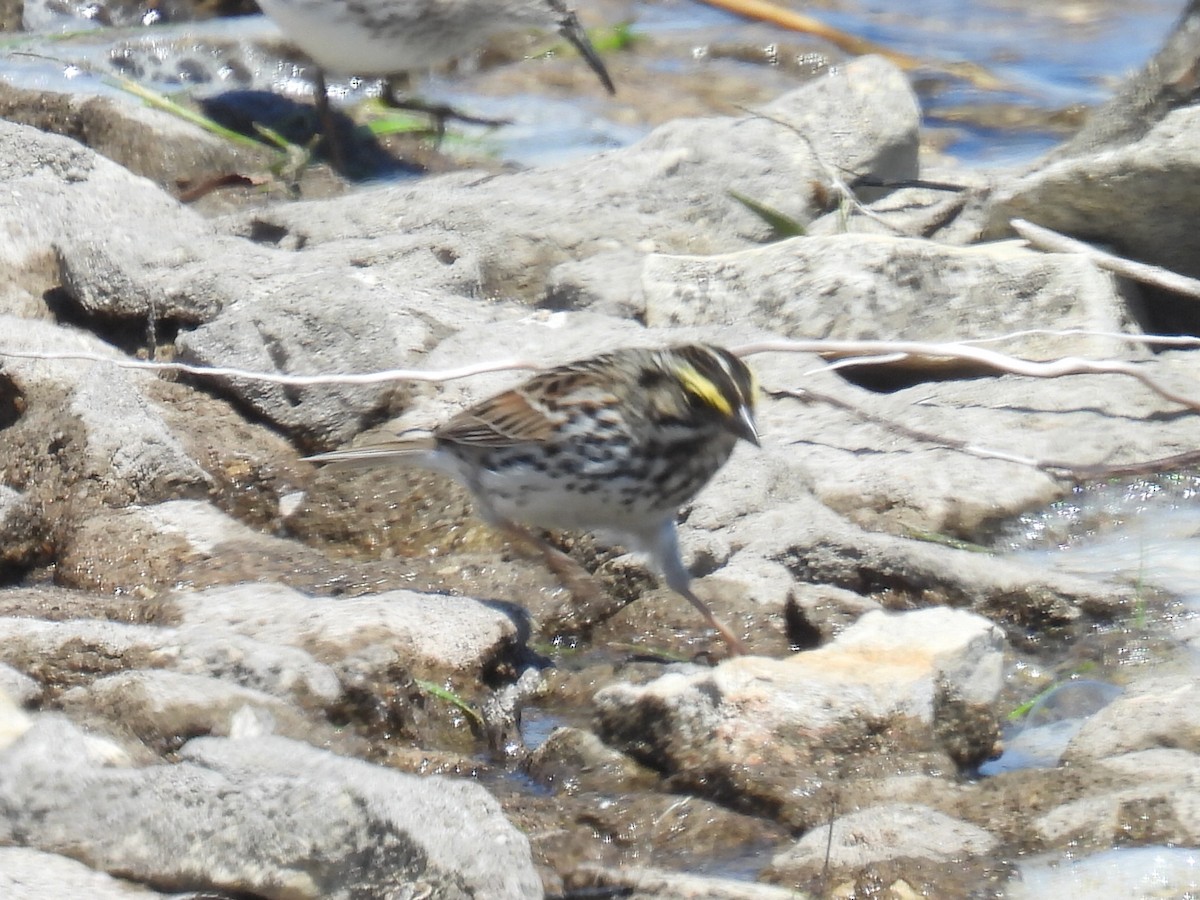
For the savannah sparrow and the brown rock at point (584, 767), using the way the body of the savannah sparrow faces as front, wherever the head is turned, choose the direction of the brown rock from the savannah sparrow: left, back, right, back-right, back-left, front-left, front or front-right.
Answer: right

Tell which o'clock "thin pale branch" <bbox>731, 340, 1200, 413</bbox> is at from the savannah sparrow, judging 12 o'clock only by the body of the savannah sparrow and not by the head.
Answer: The thin pale branch is roughly at 11 o'clock from the savannah sparrow.

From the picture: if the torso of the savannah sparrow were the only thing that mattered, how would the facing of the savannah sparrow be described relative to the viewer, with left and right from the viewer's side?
facing to the right of the viewer

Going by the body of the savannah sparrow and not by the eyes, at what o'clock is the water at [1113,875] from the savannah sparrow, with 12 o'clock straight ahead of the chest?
The water is roughly at 2 o'clock from the savannah sparrow.

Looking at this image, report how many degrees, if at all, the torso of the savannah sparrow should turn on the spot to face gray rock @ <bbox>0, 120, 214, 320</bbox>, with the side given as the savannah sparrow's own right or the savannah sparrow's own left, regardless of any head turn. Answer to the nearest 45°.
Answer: approximately 135° to the savannah sparrow's own left

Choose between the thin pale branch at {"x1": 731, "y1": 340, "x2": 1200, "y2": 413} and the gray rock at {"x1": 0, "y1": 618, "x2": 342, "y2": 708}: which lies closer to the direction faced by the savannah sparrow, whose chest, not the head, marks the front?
the thin pale branch

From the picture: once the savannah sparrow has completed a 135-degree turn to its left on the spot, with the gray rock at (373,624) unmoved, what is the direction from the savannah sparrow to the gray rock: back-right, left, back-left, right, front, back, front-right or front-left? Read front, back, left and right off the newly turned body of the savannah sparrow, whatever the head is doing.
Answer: left

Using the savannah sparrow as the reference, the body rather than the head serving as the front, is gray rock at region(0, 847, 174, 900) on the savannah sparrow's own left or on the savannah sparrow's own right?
on the savannah sparrow's own right

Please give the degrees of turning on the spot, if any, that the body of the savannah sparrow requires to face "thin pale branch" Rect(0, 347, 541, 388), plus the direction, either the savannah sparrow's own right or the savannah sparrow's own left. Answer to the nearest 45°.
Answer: approximately 135° to the savannah sparrow's own left

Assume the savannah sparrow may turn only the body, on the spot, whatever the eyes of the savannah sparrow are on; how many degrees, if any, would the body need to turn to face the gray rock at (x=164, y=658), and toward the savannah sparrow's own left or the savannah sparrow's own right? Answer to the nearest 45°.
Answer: approximately 135° to the savannah sparrow's own right

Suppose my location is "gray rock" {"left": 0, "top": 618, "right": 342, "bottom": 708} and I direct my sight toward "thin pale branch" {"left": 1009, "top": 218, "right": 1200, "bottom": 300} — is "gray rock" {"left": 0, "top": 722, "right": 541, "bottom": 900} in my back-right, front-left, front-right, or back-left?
back-right

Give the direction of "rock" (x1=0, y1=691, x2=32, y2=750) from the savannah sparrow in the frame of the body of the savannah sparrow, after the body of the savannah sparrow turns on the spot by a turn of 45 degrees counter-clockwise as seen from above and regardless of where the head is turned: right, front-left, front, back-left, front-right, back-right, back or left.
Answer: back
